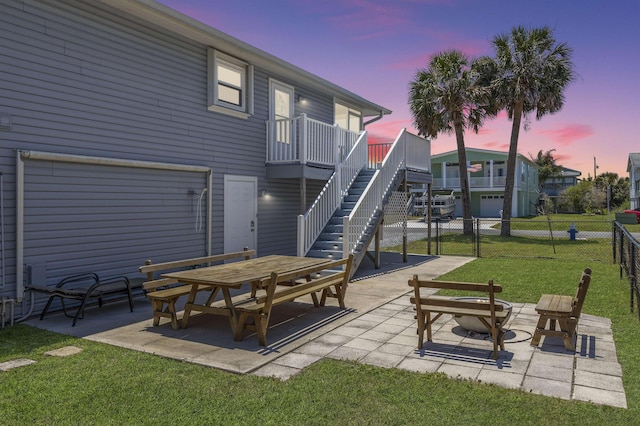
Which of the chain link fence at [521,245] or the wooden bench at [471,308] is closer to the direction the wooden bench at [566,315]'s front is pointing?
the wooden bench

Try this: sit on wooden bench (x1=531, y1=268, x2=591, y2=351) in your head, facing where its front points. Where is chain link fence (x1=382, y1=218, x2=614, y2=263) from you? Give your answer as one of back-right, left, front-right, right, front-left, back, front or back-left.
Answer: right

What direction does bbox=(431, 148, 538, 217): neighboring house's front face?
toward the camera

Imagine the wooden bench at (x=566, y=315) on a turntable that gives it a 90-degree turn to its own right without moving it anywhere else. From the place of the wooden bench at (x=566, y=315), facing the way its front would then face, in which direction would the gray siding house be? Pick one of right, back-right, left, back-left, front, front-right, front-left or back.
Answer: left

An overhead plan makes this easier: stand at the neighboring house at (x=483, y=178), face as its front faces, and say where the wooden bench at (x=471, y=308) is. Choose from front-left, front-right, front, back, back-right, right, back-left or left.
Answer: front

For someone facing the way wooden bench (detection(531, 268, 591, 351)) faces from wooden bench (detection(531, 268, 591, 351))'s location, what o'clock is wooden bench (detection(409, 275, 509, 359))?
wooden bench (detection(409, 275, 509, 359)) is roughly at 11 o'clock from wooden bench (detection(531, 268, 591, 351)).

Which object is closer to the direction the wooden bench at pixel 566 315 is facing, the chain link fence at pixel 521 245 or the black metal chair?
the black metal chair

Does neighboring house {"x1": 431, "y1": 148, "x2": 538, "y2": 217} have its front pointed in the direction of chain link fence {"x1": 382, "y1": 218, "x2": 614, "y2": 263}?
yes

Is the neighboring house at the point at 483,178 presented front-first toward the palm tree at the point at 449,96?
yes

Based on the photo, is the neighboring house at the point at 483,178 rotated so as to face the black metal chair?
yes

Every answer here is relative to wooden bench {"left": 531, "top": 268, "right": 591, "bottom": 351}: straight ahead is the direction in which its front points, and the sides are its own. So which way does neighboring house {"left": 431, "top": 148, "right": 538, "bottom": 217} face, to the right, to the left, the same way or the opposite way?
to the left

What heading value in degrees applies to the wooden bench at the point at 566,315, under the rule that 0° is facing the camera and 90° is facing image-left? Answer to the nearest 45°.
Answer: approximately 90°

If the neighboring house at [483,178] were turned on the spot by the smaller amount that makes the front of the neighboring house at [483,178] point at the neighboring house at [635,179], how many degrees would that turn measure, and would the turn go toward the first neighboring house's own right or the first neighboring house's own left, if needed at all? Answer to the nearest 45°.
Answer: approximately 135° to the first neighboring house's own left

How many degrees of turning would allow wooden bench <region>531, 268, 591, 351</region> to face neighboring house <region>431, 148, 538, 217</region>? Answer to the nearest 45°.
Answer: approximately 90° to its right

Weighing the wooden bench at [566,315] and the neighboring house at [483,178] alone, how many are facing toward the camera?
1
